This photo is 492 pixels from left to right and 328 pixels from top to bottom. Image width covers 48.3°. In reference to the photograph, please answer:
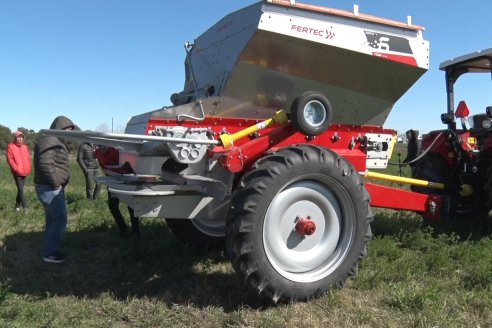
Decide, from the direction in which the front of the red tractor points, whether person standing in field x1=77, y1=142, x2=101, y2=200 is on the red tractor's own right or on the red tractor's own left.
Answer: on the red tractor's own left

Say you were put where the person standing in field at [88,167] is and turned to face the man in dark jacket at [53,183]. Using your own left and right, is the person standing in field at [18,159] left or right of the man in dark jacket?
right

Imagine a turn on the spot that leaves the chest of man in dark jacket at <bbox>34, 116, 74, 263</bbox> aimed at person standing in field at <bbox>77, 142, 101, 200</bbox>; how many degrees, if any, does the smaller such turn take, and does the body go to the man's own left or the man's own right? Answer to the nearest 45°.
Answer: approximately 90° to the man's own left

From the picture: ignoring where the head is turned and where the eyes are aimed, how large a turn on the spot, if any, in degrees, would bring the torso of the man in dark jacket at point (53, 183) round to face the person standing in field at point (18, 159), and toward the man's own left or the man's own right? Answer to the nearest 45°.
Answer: approximately 90° to the man's own left

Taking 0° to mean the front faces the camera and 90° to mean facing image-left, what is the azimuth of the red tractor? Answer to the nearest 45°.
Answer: approximately 225°

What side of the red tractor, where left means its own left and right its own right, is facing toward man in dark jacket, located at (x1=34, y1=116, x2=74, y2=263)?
back

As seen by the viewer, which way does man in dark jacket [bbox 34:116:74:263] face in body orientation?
to the viewer's right

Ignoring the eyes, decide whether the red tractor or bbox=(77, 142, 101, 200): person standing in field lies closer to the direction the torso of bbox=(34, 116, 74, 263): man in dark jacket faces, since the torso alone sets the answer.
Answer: the red tractor

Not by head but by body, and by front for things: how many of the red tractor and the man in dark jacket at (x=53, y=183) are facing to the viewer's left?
0

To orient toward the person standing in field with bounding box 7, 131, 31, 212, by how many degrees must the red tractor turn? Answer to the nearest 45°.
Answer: approximately 135° to its left
